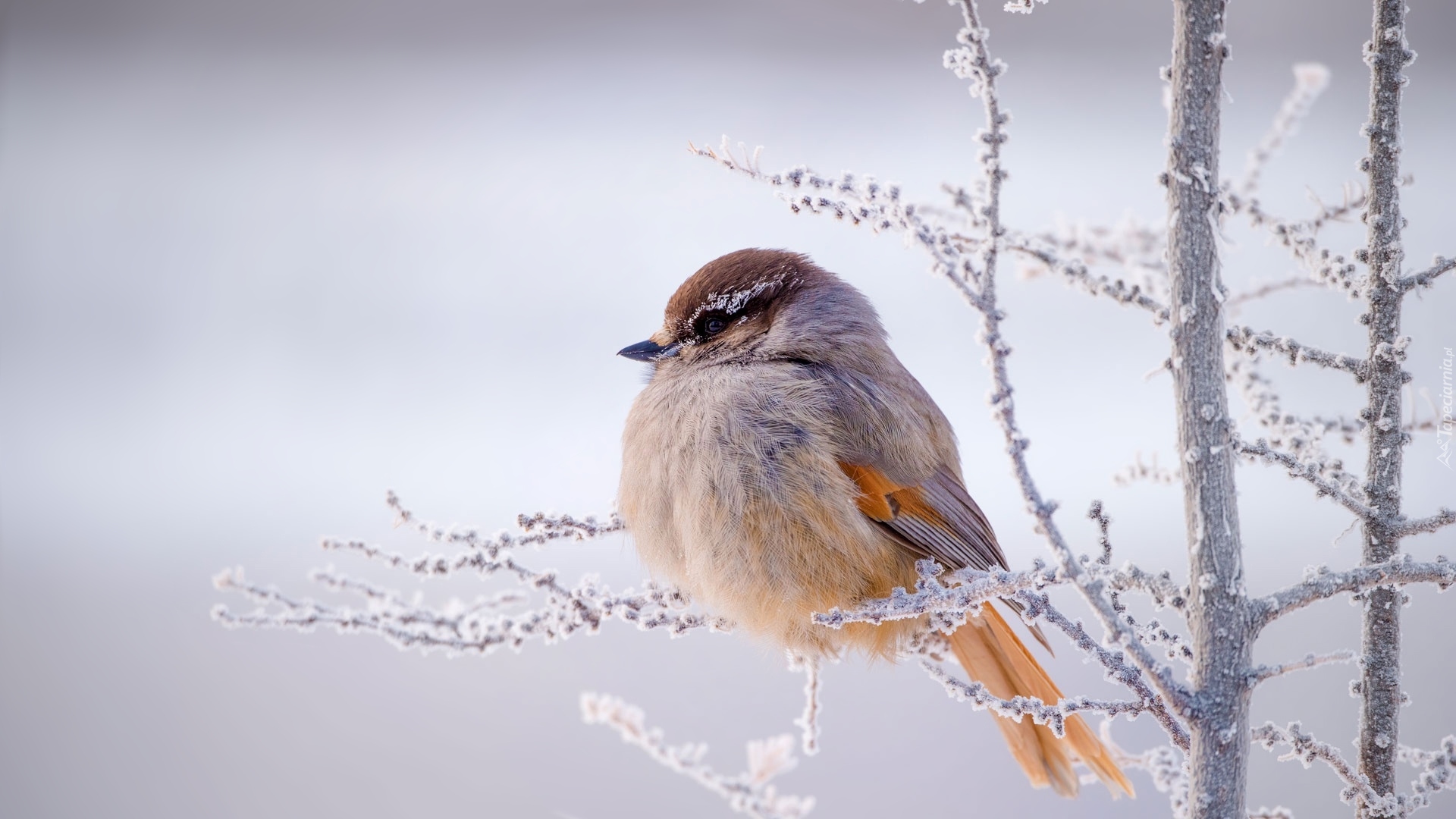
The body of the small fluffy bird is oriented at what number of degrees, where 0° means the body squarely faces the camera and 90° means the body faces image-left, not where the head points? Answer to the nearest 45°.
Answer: approximately 90°
